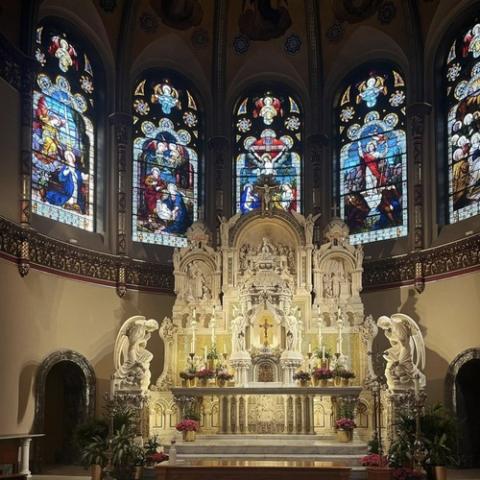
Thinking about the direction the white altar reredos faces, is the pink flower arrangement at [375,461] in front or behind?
in front

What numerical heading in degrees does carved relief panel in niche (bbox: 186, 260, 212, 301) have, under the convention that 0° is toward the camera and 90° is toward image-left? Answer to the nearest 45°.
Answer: approximately 0°

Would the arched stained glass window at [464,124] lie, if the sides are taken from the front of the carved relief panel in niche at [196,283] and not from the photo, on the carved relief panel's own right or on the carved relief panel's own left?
on the carved relief panel's own left

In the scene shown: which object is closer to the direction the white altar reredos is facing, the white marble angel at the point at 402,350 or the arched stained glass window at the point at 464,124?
the white marble angel

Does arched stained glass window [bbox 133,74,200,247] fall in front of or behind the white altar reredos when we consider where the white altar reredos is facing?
behind

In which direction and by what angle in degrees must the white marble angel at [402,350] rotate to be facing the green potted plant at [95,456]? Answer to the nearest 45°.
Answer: approximately 45° to its left

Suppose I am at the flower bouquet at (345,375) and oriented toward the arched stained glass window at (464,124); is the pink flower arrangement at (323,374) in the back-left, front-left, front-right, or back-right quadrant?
back-left

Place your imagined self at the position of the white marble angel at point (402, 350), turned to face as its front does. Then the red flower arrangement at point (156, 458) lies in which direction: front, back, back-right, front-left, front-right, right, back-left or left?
front-left

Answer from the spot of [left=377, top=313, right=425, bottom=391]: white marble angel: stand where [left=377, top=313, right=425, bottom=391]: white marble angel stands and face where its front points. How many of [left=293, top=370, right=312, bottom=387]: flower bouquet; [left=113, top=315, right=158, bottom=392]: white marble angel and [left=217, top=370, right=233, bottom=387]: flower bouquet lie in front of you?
3

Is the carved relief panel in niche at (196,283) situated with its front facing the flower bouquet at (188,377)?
yes

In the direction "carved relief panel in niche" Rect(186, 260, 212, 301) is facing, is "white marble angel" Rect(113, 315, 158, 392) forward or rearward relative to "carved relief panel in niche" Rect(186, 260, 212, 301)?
forward

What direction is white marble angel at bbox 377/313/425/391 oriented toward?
to the viewer's left

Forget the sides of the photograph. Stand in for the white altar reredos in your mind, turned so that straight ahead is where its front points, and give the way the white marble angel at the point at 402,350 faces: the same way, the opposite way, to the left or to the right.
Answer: to the right
